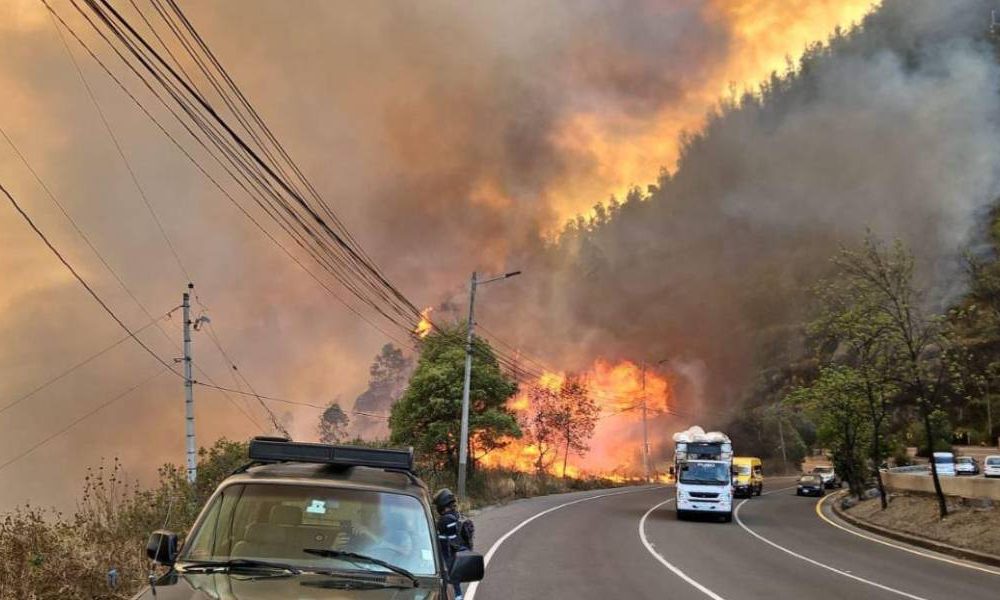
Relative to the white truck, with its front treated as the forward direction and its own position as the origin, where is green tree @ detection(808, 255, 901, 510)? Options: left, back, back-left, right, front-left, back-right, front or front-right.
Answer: left

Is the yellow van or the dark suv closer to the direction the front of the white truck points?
the dark suv

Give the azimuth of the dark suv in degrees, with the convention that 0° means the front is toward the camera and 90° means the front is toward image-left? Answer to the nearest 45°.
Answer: approximately 0°

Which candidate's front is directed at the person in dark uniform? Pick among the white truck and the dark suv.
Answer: the white truck

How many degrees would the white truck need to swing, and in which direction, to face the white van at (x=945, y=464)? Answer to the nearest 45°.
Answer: approximately 135° to its left

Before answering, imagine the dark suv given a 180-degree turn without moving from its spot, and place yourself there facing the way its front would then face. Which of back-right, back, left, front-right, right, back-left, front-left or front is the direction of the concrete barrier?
front-right

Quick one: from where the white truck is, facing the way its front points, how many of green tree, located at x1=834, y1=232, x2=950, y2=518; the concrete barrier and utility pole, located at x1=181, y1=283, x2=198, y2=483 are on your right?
1

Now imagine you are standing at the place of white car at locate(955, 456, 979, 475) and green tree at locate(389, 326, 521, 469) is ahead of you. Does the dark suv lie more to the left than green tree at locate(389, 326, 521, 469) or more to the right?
left

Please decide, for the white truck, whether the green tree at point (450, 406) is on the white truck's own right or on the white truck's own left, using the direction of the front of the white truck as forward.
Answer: on the white truck's own right

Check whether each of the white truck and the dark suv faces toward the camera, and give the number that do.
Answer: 2

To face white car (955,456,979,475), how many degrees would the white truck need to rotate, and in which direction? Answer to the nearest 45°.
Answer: approximately 135° to its left

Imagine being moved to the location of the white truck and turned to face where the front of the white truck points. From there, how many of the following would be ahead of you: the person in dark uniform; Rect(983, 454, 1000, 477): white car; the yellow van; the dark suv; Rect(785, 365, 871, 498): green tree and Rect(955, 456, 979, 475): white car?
2

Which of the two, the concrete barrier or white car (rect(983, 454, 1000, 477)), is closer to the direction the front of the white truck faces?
the concrete barrier

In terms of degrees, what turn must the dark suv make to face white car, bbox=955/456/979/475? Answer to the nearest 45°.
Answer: approximately 135° to its left

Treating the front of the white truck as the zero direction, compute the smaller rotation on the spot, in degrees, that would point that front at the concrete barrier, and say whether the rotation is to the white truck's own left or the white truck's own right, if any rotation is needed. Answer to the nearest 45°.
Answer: approximately 90° to the white truck's own left

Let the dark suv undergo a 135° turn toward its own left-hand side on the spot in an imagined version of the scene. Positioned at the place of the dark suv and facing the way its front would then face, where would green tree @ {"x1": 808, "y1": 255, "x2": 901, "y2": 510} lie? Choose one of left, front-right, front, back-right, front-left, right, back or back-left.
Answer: front

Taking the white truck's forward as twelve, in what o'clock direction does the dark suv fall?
The dark suv is roughly at 12 o'clock from the white truck.

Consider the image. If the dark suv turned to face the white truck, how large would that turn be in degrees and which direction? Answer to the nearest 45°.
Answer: approximately 135° to its left
